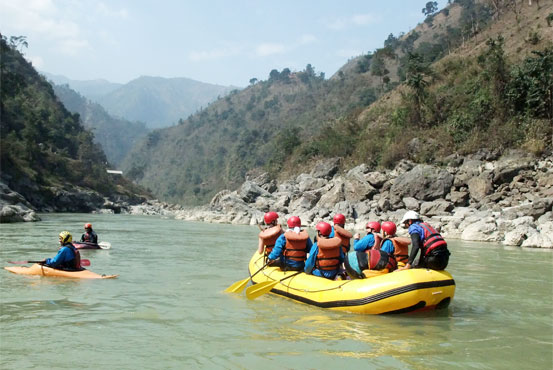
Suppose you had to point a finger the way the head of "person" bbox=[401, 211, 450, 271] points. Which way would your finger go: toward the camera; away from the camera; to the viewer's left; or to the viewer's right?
to the viewer's left

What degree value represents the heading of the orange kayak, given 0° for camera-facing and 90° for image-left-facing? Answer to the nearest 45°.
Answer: approximately 90°

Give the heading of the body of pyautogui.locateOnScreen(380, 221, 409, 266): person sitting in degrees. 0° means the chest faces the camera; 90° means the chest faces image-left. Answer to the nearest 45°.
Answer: approximately 135°

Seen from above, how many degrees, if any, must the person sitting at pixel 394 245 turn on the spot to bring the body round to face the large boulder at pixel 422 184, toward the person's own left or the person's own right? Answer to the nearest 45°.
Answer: approximately 45° to the person's own right

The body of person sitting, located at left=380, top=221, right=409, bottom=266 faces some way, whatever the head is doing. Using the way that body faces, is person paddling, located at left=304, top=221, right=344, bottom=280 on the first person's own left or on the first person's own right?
on the first person's own left
